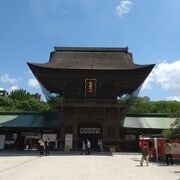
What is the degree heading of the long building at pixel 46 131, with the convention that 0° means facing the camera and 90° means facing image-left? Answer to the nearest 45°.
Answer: approximately 0°
